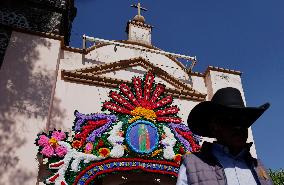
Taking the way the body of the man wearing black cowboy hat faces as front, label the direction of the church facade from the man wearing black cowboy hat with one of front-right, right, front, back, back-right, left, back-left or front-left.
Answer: back

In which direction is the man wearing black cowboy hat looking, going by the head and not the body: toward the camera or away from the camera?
toward the camera

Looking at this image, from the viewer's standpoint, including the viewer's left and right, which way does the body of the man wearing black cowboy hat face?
facing the viewer and to the right of the viewer
